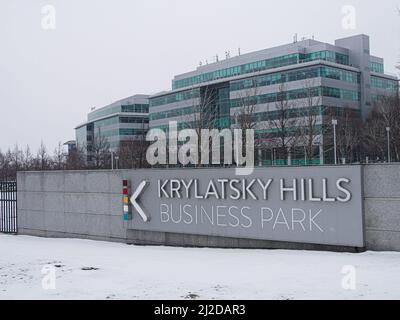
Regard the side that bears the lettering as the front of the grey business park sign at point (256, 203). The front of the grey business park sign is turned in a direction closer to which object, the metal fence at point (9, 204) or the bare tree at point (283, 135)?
the metal fence

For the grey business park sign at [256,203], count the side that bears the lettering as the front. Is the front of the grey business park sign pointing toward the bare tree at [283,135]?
no

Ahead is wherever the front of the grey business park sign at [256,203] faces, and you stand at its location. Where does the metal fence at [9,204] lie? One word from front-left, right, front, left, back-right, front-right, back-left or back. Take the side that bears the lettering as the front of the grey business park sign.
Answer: right

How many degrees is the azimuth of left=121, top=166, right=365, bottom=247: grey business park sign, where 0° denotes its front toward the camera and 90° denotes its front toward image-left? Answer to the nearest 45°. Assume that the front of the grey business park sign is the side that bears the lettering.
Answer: approximately 45°
